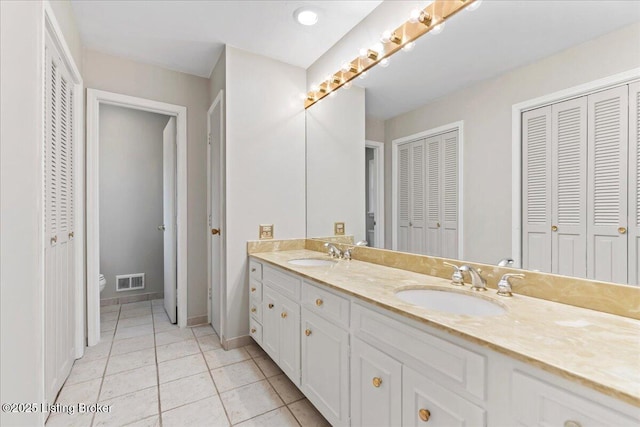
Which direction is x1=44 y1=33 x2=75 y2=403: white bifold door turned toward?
to the viewer's right

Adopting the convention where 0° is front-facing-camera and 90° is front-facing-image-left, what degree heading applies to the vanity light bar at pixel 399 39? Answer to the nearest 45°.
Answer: approximately 45°

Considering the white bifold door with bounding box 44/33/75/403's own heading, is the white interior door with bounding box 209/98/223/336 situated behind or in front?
in front

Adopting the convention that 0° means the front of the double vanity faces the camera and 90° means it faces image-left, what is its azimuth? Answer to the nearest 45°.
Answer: approximately 45°

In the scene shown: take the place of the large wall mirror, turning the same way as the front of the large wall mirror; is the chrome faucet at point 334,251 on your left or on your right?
on your right

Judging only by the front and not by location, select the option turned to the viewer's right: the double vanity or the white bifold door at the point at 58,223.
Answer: the white bifold door

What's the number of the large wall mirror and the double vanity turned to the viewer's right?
0

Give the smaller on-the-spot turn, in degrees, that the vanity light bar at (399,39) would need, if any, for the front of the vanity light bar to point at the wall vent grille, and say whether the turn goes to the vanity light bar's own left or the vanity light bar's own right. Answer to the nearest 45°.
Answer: approximately 45° to the vanity light bar's own right

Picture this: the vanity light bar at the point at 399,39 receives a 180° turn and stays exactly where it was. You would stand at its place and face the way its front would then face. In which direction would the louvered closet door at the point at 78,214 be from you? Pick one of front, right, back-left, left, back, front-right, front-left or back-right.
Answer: back-left

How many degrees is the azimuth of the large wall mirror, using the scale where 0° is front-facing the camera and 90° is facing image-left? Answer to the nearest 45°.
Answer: approximately 45°

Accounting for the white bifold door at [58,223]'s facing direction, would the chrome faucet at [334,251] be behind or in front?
in front
